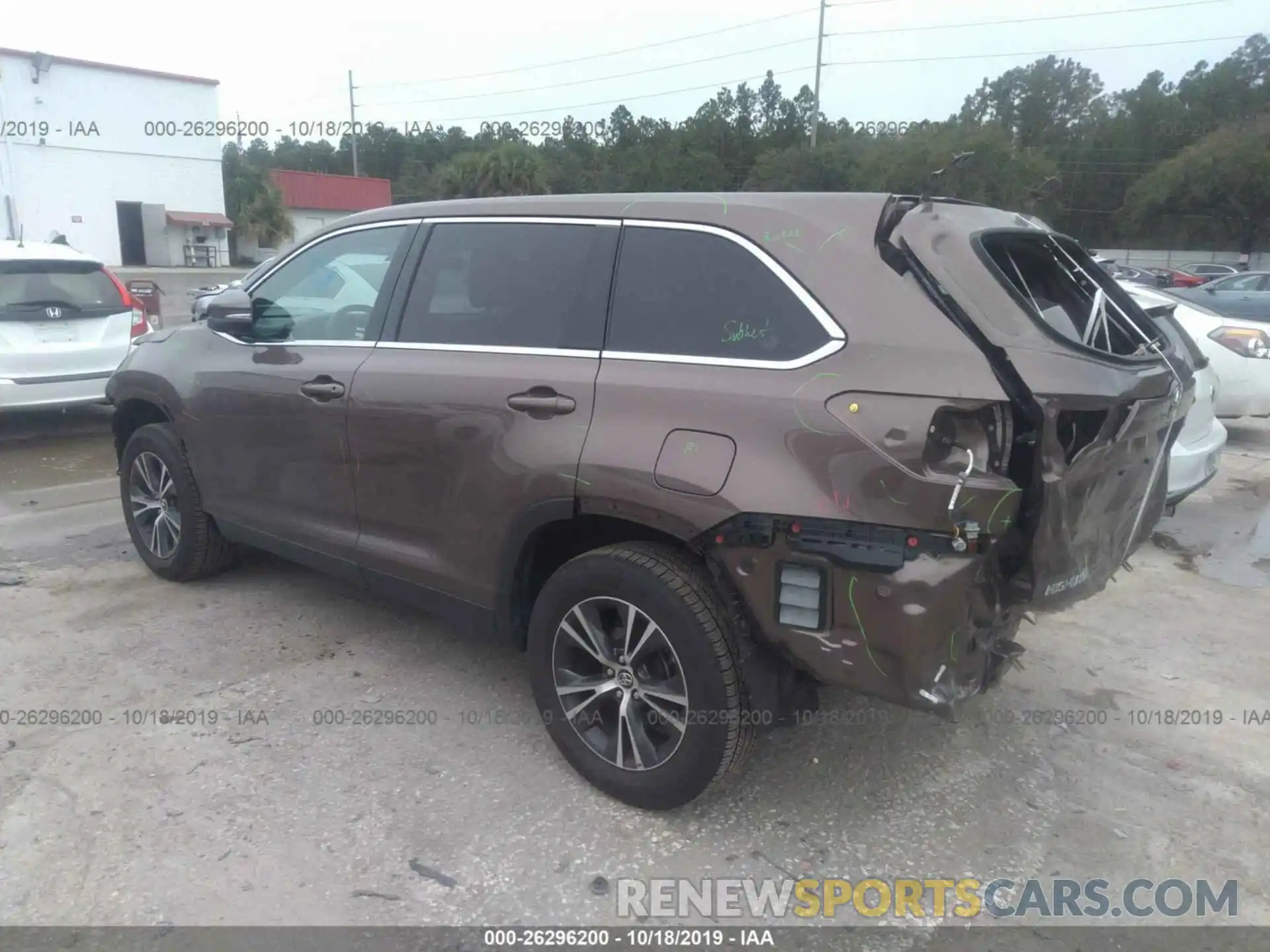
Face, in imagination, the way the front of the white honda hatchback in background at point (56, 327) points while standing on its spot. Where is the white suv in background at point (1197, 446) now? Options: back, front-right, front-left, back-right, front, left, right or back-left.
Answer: back-right

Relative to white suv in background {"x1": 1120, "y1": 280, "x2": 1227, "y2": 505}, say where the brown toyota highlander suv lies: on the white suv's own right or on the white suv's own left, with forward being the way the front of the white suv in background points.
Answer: on the white suv's own left

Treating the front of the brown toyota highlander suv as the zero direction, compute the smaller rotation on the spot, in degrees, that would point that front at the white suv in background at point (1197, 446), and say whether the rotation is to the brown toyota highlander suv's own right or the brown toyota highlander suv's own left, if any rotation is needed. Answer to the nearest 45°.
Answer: approximately 90° to the brown toyota highlander suv's own right

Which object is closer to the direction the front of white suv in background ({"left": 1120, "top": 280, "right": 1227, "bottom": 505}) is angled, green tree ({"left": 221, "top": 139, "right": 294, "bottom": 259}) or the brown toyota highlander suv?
the green tree

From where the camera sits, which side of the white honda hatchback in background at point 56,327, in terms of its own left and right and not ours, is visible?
back

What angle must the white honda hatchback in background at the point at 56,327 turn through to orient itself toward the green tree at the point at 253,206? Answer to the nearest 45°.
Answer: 0° — it already faces it

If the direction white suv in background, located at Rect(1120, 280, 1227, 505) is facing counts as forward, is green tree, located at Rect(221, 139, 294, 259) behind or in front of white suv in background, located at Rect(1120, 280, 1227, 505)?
in front

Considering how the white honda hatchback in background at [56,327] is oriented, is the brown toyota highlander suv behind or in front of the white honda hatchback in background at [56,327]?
behind

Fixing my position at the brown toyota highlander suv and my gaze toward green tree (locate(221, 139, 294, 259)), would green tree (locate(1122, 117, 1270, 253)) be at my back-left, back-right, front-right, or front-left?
front-right

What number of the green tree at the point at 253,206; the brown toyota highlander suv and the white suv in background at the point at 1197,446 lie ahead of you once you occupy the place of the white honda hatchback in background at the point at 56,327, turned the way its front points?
1

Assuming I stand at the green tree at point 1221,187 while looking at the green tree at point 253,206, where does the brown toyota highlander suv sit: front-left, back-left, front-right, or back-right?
front-left

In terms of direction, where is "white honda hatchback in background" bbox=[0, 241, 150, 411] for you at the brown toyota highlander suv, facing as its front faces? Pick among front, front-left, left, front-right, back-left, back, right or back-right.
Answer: front

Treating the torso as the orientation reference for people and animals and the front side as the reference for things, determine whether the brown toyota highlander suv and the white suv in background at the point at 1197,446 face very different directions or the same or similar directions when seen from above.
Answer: same or similar directions
